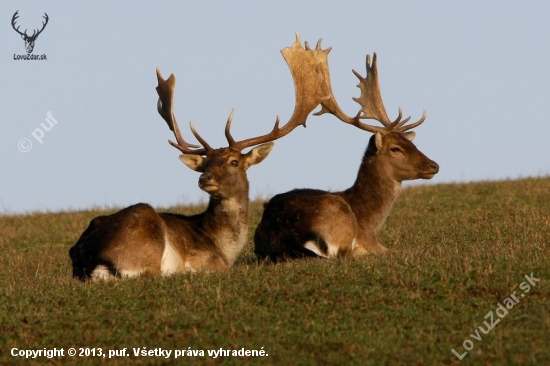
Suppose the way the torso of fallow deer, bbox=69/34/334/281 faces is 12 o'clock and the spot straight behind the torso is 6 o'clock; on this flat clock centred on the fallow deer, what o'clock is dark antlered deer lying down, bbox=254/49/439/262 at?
The dark antlered deer lying down is roughly at 11 o'clock from the fallow deer.

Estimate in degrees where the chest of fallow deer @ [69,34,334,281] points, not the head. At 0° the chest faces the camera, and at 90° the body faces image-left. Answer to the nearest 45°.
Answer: approximately 270°
